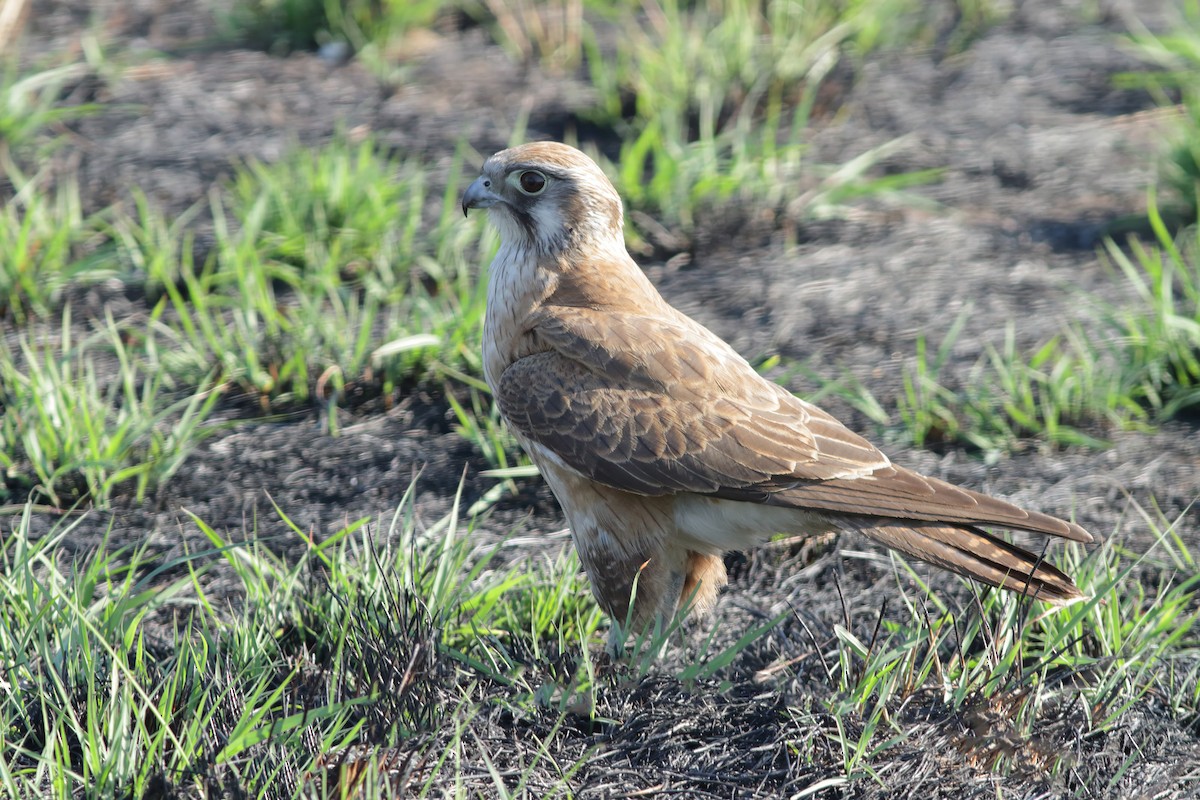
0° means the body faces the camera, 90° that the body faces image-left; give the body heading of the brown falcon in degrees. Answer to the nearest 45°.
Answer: approximately 90°
